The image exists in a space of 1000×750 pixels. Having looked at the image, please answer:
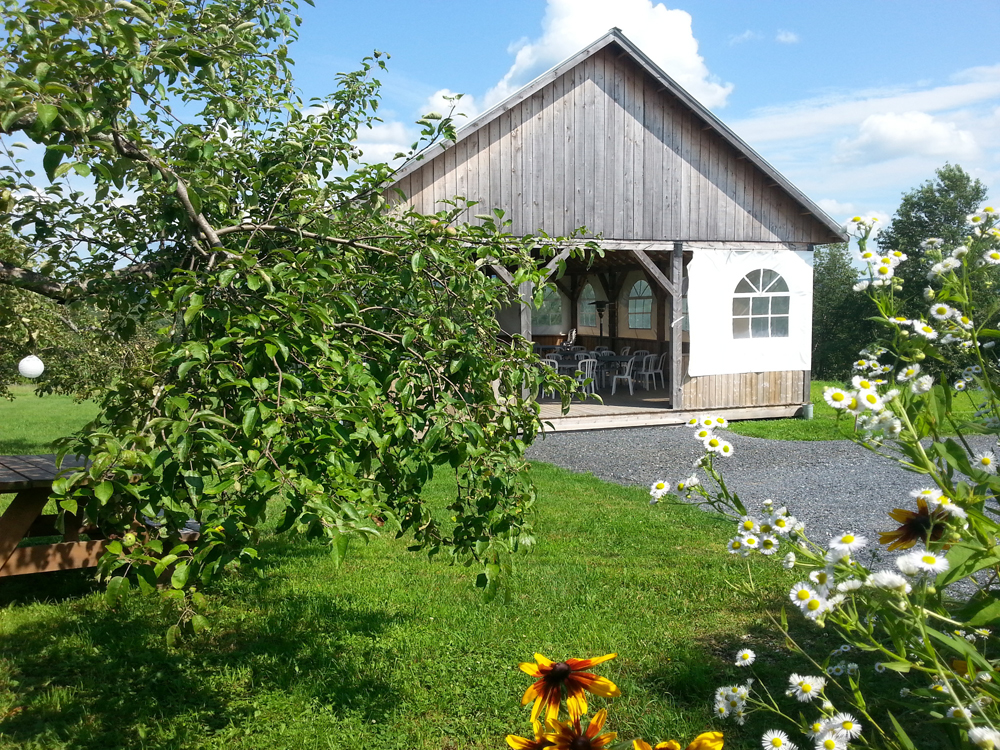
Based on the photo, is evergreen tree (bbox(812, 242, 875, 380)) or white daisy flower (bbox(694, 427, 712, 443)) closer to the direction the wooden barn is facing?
the white daisy flower

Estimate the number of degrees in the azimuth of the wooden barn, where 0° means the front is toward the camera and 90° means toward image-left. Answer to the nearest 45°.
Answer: approximately 0°

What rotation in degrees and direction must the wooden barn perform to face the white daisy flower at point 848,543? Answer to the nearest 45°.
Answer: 0° — it already faces it

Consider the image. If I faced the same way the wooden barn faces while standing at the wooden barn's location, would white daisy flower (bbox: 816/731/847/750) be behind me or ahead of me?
ahead

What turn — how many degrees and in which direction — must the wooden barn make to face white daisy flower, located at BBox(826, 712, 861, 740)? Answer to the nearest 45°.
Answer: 0° — it already faces it

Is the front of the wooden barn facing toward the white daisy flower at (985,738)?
yes

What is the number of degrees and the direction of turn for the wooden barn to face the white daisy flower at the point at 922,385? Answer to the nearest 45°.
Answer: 0° — it already faces it

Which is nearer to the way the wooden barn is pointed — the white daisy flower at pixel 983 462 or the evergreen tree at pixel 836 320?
the white daisy flower

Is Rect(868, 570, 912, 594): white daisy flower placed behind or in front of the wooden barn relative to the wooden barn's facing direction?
in front

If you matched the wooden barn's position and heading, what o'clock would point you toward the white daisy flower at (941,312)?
The white daisy flower is roughly at 12 o'clock from the wooden barn.
